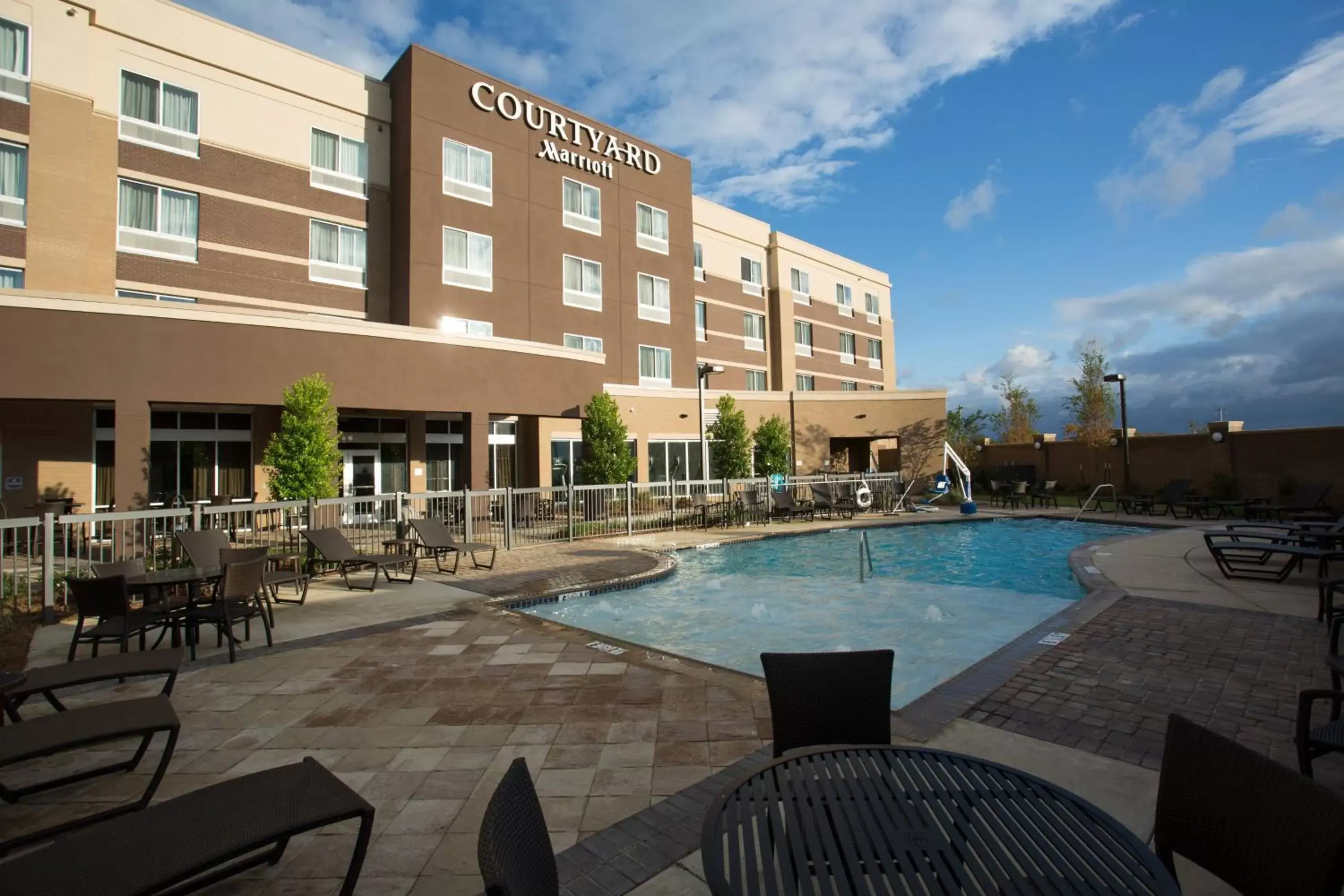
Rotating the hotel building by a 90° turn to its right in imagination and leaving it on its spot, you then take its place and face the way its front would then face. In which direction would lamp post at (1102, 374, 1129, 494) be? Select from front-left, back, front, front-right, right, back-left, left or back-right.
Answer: back-left

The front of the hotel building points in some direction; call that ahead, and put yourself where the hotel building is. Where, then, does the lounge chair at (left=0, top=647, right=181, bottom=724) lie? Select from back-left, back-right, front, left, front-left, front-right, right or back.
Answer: front-right

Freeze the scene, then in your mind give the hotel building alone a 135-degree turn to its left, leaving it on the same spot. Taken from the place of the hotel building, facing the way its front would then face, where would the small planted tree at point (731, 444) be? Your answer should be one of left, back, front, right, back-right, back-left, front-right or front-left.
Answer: right

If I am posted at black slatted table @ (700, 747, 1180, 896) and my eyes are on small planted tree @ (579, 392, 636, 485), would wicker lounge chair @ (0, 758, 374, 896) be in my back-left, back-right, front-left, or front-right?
front-left

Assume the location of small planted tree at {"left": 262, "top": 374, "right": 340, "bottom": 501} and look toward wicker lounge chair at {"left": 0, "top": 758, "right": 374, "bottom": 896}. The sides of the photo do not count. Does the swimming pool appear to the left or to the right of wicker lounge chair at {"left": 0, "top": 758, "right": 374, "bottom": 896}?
left

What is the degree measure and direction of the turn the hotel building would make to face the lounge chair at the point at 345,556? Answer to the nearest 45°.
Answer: approximately 45° to its right

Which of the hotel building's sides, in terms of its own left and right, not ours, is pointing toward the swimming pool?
front

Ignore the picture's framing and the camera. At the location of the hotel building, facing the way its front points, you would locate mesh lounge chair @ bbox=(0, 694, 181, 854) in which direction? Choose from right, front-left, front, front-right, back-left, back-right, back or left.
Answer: front-right

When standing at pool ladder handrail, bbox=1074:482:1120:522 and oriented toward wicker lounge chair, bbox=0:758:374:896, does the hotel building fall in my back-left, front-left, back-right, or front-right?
front-right

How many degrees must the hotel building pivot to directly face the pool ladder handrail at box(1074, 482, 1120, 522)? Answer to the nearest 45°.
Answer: approximately 45° to its left

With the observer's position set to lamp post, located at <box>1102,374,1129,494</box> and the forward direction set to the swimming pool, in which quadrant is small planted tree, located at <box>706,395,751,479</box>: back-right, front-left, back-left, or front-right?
front-right

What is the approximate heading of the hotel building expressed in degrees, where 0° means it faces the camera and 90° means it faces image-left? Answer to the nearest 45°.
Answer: approximately 315°

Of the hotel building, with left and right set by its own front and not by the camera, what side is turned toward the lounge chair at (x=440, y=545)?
front

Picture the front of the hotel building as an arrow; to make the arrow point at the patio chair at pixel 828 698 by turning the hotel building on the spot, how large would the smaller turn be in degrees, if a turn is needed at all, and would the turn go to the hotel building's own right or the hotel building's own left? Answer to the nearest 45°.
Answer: approximately 45° to the hotel building's own right

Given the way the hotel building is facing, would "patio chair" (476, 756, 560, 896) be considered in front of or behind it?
in front

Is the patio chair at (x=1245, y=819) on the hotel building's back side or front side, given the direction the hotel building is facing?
on the front side
